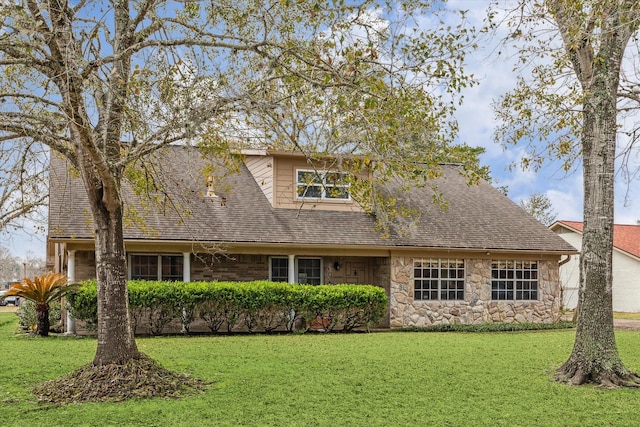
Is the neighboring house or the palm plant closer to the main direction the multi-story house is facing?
the palm plant

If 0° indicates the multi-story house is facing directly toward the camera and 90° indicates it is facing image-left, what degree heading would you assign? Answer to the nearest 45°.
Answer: approximately 0°

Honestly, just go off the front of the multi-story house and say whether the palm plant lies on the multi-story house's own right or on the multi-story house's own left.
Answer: on the multi-story house's own right

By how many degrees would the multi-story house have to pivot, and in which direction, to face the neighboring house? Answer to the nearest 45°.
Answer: approximately 135° to its left

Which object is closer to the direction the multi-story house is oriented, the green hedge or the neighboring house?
the green hedge
